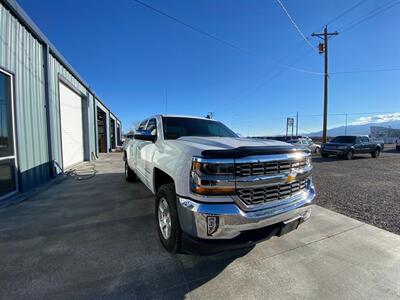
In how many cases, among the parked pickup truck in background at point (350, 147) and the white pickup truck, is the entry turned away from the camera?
0

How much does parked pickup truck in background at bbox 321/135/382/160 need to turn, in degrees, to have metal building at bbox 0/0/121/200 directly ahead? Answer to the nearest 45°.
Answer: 0° — it already faces it

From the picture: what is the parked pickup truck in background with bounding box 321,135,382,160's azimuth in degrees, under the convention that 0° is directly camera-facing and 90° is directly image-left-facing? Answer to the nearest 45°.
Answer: approximately 45°

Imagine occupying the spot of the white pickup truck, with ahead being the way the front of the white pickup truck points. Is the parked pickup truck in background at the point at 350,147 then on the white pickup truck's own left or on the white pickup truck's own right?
on the white pickup truck's own left

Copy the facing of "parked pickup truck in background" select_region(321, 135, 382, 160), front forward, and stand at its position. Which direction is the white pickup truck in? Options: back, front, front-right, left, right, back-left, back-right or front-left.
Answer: front-left

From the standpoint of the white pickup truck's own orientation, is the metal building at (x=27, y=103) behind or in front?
behind
